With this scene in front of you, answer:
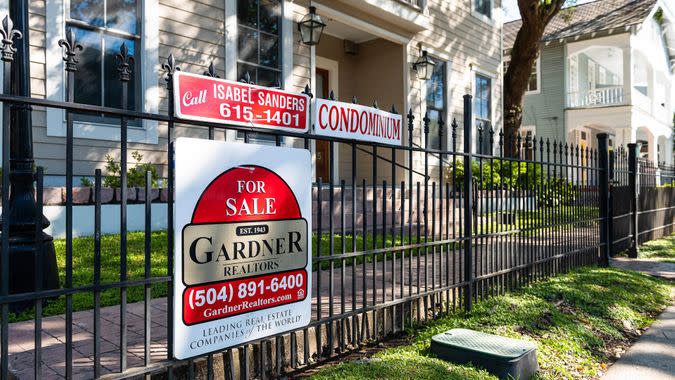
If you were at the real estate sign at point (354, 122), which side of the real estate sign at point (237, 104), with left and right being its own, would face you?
left

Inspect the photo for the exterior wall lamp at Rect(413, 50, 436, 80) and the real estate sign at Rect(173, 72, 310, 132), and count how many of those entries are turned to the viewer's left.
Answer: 0

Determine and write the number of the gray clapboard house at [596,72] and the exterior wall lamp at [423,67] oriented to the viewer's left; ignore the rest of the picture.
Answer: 0

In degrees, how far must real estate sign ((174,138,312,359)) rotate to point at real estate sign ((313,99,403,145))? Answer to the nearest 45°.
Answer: approximately 90° to its left

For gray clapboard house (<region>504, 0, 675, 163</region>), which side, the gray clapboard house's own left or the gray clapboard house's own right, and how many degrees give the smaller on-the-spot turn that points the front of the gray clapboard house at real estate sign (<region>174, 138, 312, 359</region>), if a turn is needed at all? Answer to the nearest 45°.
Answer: approximately 45° to the gray clapboard house's own right

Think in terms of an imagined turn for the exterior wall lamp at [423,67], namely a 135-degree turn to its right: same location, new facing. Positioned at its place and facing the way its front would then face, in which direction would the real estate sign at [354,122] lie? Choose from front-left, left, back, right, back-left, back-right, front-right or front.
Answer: left

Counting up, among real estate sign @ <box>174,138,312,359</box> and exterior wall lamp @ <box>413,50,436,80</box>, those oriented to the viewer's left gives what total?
0

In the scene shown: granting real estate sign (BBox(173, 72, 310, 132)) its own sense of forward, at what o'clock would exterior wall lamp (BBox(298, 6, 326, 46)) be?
The exterior wall lamp is roughly at 8 o'clock from the real estate sign.

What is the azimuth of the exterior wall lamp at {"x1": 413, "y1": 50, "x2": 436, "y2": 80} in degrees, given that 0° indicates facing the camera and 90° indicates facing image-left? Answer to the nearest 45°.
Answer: approximately 315°

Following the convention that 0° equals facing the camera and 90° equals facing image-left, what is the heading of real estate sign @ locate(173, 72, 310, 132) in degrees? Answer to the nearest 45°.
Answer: approximately 315°

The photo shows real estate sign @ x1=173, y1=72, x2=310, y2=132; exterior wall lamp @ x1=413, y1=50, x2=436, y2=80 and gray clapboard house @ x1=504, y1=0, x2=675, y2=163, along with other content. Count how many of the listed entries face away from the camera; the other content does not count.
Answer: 0

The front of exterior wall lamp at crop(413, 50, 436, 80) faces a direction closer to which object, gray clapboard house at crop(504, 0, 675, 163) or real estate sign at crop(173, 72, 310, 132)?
the real estate sign

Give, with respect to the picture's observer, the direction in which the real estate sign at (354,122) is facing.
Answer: facing the viewer and to the right of the viewer

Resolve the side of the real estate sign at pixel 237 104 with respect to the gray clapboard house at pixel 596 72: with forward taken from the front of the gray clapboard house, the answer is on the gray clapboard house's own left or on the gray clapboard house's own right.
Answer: on the gray clapboard house's own right
